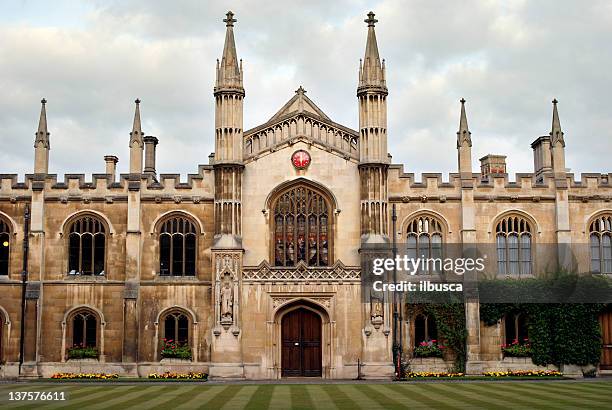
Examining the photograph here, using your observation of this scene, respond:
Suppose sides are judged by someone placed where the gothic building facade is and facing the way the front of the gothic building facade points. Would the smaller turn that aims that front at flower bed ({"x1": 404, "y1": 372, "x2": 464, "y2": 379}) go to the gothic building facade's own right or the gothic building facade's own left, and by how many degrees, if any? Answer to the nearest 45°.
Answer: approximately 90° to the gothic building facade's own left

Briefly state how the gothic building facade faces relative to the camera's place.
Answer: facing the viewer

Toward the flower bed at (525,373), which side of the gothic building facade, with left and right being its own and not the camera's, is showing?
left

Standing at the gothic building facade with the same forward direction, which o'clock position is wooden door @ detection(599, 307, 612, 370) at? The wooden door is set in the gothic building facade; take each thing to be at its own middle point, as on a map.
The wooden door is roughly at 9 o'clock from the gothic building facade.

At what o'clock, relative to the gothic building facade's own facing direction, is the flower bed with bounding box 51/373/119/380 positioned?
The flower bed is roughly at 3 o'clock from the gothic building facade.
